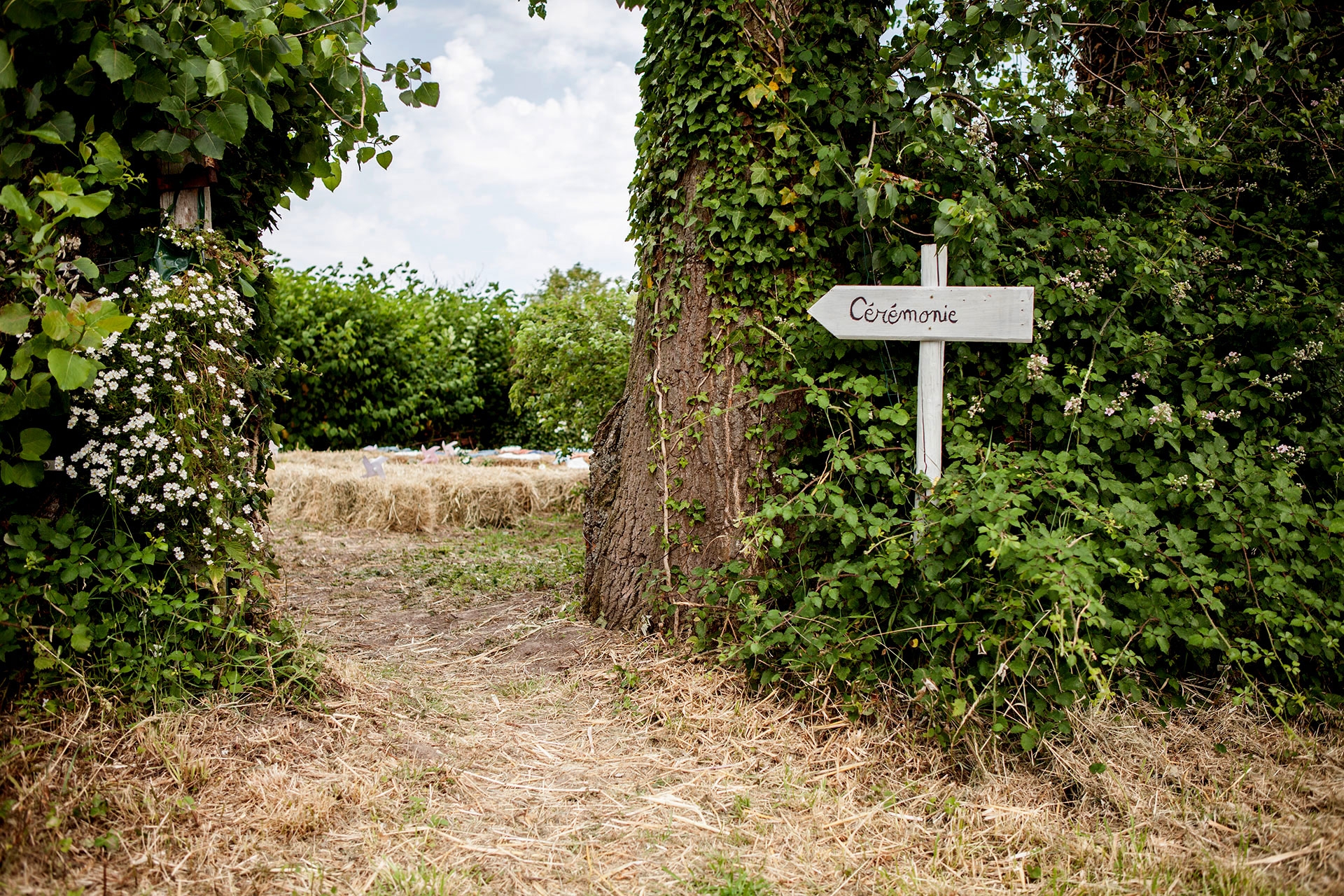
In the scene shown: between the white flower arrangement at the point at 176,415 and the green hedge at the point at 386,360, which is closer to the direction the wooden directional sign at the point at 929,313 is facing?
the white flower arrangement

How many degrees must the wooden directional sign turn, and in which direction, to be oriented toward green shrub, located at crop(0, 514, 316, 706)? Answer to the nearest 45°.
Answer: approximately 45° to its right

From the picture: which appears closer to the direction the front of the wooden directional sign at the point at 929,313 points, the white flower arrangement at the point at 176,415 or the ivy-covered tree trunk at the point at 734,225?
the white flower arrangement

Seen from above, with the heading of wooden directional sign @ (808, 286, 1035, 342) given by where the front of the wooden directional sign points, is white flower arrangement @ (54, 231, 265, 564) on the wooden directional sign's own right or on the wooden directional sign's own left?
on the wooden directional sign's own right

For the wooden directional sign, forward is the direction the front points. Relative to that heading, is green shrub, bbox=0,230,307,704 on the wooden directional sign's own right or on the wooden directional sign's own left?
on the wooden directional sign's own right

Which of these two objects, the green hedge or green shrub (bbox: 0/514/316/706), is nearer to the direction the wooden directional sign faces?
the green shrub

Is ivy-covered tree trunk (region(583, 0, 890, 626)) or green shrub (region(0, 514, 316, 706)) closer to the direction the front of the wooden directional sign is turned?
the green shrub

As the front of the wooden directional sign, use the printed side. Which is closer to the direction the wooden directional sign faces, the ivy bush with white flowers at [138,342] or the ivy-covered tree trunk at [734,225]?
the ivy bush with white flowers

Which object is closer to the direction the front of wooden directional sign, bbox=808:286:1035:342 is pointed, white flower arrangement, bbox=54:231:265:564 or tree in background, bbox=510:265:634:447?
the white flower arrangement

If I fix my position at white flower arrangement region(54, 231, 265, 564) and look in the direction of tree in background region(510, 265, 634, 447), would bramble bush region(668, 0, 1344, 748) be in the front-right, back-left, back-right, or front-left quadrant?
front-right

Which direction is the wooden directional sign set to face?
toward the camera
